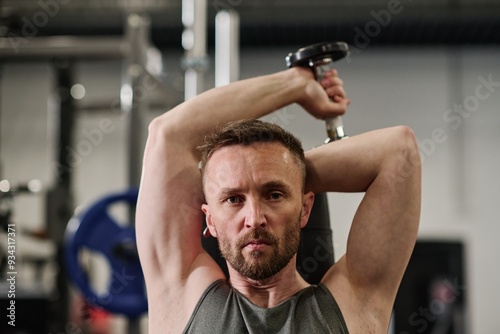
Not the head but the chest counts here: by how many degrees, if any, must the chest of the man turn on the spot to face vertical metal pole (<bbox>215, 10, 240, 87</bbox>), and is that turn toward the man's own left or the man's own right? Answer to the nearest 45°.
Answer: approximately 180°

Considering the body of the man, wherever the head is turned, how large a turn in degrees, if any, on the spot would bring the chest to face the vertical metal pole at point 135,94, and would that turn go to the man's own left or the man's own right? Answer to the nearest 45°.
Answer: approximately 135° to the man's own right

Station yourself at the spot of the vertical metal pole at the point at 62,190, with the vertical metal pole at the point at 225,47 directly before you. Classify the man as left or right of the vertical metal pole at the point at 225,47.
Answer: right

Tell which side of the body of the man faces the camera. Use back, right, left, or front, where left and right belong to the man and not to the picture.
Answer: front

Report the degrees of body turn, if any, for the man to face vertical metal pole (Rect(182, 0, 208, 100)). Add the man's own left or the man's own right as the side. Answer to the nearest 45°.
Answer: approximately 180°
